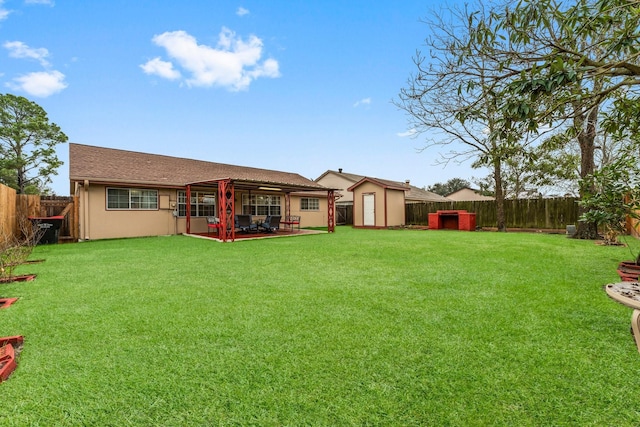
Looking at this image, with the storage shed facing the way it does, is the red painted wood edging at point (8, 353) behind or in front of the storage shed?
in front

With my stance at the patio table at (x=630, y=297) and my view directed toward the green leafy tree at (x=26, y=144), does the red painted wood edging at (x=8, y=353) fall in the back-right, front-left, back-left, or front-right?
front-left

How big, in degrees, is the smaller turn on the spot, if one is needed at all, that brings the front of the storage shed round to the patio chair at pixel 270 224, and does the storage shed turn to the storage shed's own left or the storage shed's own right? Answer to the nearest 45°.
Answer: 0° — it already faces it

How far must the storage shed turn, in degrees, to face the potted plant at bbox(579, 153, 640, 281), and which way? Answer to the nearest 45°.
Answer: approximately 45° to its left

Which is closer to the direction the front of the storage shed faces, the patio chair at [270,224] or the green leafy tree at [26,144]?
the patio chair

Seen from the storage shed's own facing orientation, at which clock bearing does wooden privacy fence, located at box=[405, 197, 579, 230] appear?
The wooden privacy fence is roughly at 8 o'clock from the storage shed.

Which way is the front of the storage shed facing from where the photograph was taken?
facing the viewer and to the left of the viewer
